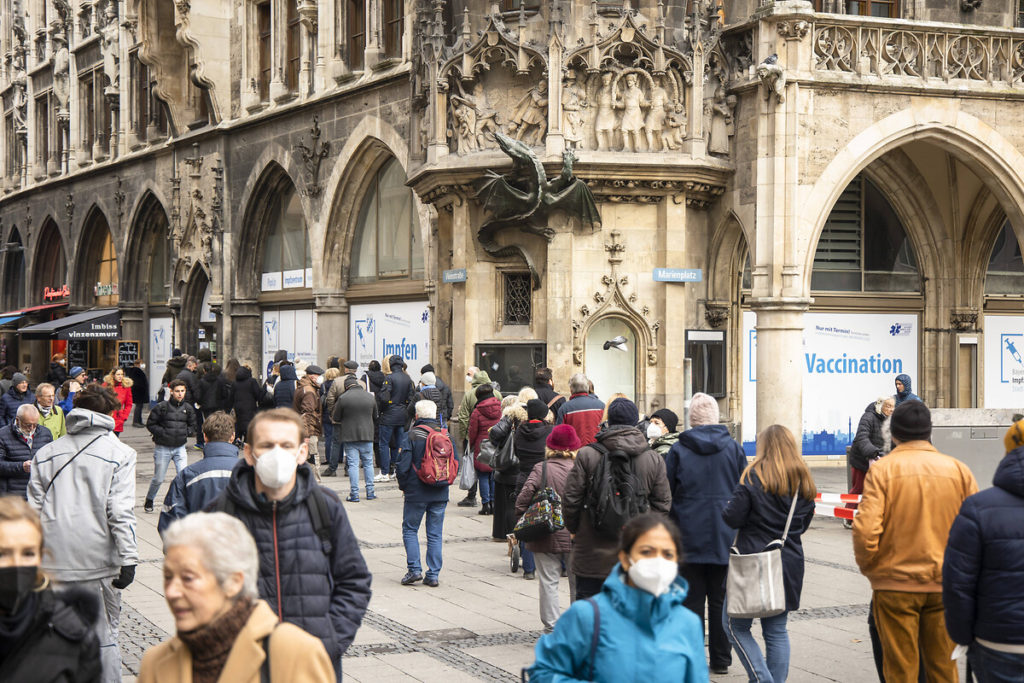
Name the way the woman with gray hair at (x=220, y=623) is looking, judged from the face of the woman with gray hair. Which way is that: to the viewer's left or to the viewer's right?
to the viewer's left

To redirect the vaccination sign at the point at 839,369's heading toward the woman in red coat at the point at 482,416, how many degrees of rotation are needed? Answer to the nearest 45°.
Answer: approximately 45° to its right

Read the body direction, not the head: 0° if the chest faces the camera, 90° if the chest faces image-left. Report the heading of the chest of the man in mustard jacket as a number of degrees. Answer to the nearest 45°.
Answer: approximately 180°

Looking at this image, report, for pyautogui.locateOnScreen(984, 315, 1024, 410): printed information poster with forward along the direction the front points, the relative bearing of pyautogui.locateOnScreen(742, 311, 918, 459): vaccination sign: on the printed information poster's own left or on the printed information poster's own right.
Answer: on the printed information poster's own right

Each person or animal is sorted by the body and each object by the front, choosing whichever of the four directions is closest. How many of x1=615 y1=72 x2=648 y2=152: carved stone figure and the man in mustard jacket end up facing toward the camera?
1

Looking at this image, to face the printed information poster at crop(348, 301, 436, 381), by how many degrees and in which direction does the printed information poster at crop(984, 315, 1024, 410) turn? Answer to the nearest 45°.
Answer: approximately 90° to its right

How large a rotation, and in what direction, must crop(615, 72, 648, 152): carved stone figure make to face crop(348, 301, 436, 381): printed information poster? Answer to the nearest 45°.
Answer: approximately 135° to its right
